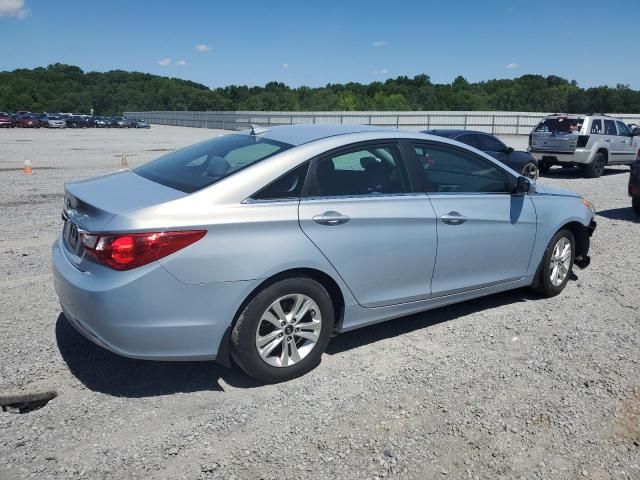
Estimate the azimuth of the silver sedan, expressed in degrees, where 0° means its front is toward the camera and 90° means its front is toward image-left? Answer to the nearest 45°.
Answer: approximately 225°

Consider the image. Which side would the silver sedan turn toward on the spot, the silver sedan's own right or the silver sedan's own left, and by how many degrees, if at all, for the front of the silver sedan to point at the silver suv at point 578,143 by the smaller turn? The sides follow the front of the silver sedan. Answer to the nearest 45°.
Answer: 0° — it already faces it

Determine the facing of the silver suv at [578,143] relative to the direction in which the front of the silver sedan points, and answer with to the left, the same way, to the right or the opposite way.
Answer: the same way

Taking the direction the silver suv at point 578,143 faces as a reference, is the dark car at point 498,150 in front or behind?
behind

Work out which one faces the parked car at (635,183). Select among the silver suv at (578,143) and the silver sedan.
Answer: the silver sedan

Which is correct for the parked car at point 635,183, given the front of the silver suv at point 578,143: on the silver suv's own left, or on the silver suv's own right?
on the silver suv's own right

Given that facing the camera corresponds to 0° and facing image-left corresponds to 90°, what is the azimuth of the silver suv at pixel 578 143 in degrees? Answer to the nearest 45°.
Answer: approximately 225°

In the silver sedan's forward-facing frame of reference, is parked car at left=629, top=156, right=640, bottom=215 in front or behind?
in front

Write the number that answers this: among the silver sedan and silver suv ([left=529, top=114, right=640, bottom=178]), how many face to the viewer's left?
0

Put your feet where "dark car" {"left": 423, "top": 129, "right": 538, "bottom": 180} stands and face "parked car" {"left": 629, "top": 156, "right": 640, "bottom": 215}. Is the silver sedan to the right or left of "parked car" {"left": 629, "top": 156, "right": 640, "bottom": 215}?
right
